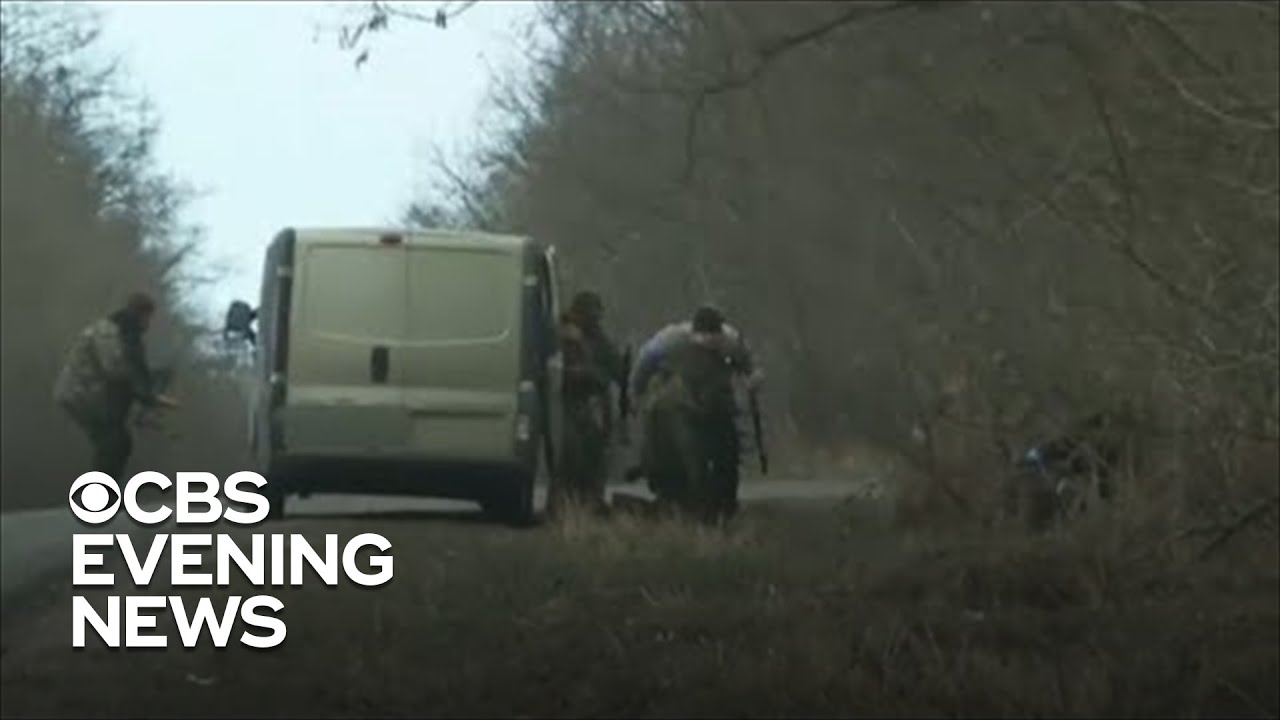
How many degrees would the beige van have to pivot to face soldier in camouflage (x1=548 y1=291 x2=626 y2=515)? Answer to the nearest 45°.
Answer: approximately 90° to its right

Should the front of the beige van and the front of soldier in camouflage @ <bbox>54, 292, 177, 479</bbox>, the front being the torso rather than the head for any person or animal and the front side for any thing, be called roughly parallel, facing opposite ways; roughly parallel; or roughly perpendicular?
roughly perpendicular

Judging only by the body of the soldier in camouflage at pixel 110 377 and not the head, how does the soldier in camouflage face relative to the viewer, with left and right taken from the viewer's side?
facing to the right of the viewer

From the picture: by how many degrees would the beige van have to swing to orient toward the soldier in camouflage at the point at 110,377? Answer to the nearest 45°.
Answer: approximately 45° to its left

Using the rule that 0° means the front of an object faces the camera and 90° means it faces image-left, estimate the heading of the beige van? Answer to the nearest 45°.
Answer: approximately 180°

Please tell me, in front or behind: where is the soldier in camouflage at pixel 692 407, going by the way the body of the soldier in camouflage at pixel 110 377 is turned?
in front

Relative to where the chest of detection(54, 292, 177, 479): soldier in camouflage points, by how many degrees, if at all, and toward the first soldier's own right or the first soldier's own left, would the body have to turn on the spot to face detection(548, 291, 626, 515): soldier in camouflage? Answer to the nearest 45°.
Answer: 0° — they already face them

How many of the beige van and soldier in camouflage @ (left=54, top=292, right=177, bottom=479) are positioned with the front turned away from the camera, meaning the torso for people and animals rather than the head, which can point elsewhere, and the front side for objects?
1

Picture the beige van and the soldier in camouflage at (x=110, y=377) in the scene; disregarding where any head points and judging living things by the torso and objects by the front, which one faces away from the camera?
the beige van

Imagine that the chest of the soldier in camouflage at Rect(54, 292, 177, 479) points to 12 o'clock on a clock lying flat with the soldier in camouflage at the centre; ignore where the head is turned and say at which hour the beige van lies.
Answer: The beige van is roughly at 1 o'clock from the soldier in camouflage.
